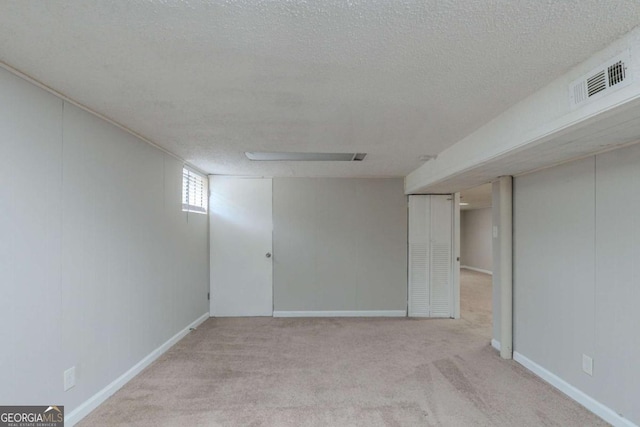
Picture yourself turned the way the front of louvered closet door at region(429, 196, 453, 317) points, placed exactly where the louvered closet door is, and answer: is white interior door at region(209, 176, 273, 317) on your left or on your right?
on your right

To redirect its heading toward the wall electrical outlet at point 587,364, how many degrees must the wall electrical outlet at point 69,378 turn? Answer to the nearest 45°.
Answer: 0° — it already faces it

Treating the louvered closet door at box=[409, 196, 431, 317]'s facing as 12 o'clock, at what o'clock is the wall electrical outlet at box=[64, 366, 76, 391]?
The wall electrical outlet is roughly at 1 o'clock from the louvered closet door.

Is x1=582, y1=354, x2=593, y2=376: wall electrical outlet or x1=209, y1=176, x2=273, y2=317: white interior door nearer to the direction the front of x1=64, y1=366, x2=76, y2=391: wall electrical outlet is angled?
the wall electrical outlet

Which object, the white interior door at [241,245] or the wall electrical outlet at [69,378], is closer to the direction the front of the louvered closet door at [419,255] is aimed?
the wall electrical outlet

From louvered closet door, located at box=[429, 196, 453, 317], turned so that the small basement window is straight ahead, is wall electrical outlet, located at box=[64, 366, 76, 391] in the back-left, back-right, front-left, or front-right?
front-left

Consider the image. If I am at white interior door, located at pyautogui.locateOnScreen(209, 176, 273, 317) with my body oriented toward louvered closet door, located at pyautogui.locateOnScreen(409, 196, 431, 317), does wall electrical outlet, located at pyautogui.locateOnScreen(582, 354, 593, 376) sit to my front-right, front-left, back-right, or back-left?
front-right

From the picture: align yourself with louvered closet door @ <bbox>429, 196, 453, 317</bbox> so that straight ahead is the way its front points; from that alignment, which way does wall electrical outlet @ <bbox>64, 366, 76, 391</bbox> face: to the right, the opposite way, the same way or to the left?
to the left

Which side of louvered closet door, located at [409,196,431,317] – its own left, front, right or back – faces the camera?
front

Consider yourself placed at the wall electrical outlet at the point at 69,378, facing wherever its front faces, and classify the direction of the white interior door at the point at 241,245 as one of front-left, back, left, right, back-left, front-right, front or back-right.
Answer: left

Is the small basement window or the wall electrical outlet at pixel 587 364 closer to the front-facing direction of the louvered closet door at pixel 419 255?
the wall electrical outlet

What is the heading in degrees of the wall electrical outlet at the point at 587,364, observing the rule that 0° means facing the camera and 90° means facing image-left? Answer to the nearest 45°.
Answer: approximately 45°

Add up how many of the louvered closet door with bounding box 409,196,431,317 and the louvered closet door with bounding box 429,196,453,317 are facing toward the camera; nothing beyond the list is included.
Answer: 2

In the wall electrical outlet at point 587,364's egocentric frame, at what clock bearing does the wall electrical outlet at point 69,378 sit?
the wall electrical outlet at point 69,378 is roughly at 12 o'clock from the wall electrical outlet at point 587,364.
